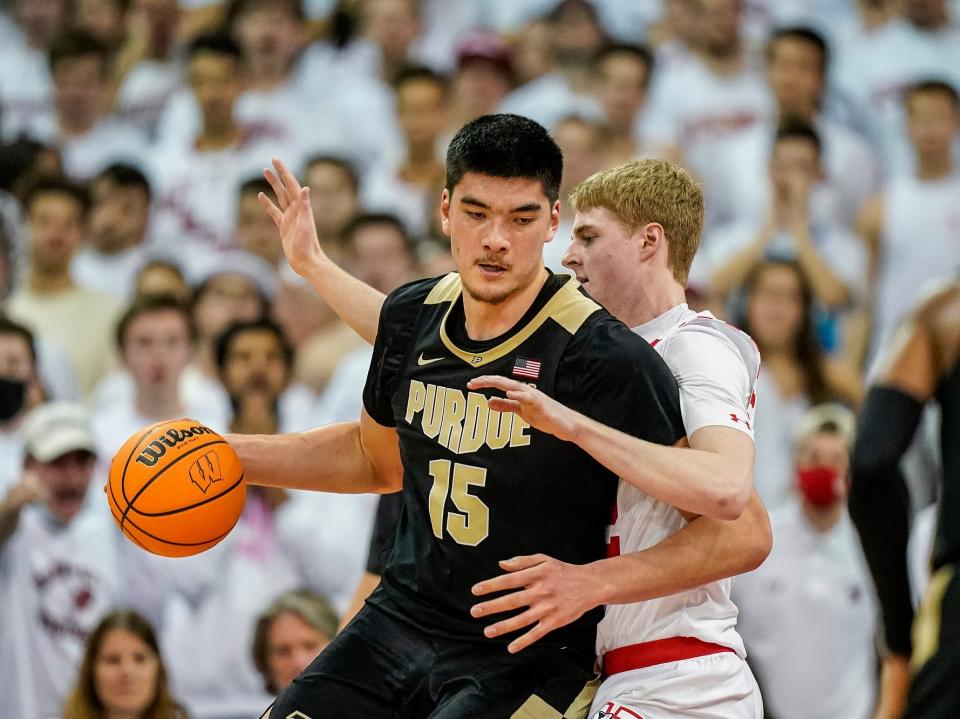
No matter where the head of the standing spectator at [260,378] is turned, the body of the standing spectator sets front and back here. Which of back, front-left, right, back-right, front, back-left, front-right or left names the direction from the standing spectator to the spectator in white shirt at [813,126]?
left

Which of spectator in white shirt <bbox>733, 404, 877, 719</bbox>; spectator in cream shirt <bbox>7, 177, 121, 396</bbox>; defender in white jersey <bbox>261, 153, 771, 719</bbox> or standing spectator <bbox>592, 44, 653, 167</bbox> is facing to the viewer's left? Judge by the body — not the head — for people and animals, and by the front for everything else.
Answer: the defender in white jersey

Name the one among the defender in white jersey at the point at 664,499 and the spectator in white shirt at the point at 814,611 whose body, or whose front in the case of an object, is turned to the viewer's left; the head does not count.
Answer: the defender in white jersey

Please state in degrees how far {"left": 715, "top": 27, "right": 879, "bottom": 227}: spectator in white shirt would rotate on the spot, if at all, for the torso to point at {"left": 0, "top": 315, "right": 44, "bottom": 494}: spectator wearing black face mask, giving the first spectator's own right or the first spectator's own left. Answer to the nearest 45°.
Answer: approximately 45° to the first spectator's own right

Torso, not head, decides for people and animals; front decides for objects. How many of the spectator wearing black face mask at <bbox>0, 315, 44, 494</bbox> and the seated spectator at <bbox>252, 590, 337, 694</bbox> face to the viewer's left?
0

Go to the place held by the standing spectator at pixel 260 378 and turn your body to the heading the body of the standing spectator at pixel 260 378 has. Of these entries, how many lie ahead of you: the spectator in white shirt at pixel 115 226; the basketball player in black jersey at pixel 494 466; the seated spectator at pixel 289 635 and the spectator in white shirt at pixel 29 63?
2

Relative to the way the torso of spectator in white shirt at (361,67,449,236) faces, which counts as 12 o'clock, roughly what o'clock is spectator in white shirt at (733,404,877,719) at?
The spectator in white shirt at (733,404,877,719) is roughly at 11 o'clock from the spectator in white shirt at (361,67,449,236).

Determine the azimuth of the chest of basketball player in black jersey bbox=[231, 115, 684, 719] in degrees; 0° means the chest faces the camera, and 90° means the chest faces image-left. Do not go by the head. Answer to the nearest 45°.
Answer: approximately 45°

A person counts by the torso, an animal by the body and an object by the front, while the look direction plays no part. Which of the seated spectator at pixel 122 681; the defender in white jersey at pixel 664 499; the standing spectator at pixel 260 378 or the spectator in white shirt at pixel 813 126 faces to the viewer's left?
the defender in white jersey

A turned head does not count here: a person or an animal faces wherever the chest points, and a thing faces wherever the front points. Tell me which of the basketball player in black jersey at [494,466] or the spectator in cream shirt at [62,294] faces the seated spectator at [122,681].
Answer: the spectator in cream shirt

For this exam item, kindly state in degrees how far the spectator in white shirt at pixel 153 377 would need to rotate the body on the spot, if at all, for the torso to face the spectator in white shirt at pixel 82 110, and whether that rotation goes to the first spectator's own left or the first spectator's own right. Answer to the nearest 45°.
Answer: approximately 180°

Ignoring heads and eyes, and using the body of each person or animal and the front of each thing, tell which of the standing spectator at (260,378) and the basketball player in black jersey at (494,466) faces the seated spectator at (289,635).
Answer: the standing spectator at (260,378)
